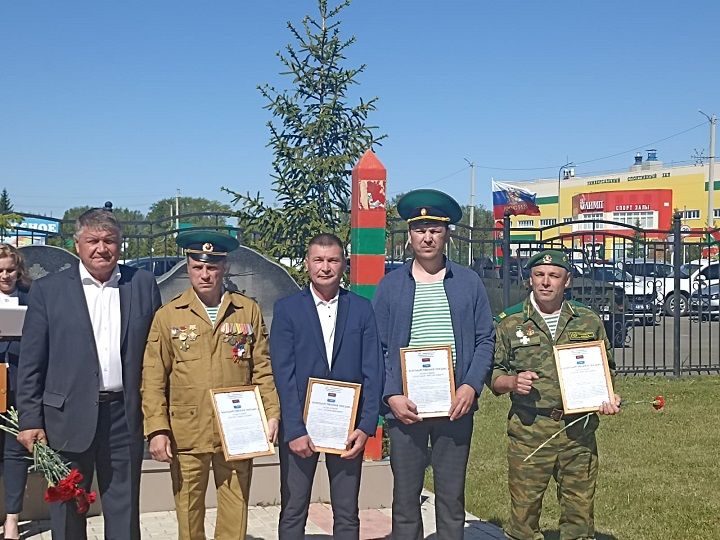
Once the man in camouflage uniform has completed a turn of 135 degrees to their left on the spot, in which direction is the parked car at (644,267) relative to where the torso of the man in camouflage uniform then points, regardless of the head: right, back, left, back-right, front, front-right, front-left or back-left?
front-left

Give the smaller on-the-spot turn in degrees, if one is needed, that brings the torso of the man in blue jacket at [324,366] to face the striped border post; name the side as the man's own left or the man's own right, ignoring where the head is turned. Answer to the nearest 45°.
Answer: approximately 180°

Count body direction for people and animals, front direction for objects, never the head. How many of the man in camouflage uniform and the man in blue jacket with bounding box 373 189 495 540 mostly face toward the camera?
2

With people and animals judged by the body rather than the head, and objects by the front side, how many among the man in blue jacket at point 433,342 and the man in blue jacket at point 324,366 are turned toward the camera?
2

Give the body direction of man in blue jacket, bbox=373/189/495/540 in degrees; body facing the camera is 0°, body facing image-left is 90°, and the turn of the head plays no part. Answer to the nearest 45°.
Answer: approximately 0°

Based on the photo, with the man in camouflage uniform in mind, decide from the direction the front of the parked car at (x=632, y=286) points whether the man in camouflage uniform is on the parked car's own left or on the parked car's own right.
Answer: on the parked car's own right

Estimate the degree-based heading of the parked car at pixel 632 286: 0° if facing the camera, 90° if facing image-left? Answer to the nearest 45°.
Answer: approximately 315°

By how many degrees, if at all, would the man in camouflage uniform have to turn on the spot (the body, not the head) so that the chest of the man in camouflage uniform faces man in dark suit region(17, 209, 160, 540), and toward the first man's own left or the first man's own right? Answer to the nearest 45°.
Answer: approximately 45° to the first man's own right
